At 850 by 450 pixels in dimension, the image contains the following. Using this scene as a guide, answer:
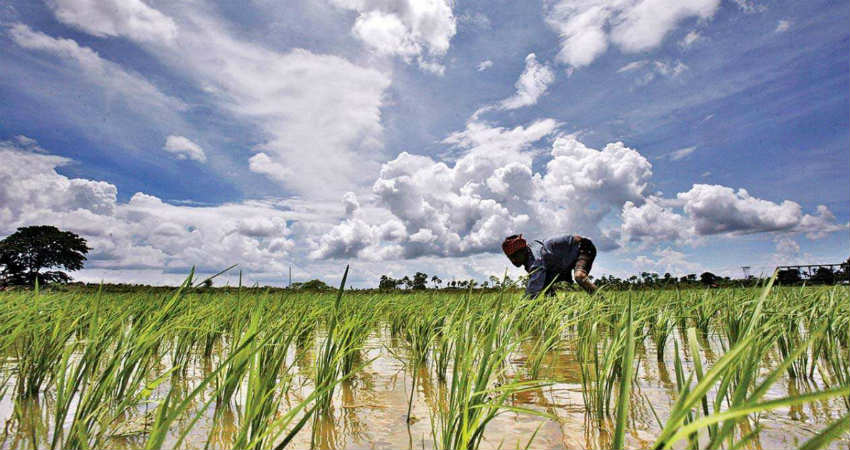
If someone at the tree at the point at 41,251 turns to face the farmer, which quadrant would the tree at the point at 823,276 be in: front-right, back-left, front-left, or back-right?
front-left

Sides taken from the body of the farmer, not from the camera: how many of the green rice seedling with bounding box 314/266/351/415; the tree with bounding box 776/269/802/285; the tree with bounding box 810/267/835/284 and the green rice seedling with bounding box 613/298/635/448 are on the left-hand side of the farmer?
2

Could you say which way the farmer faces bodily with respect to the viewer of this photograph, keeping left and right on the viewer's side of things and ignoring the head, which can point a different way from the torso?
facing to the left of the viewer

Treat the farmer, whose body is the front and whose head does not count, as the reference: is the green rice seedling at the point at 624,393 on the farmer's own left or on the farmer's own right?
on the farmer's own left

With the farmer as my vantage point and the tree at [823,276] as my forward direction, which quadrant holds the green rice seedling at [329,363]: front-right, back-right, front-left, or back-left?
back-right

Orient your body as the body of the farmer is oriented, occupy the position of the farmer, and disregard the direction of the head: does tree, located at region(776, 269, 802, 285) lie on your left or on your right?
on your right

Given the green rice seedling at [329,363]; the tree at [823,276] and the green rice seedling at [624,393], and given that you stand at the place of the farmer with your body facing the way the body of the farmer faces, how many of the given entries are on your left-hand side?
2

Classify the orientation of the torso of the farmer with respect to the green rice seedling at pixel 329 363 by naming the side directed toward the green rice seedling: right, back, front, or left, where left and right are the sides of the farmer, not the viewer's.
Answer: left

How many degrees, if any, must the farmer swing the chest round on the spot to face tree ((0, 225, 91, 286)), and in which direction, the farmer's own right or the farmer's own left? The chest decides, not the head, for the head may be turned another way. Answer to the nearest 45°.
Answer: approximately 45° to the farmer's own right

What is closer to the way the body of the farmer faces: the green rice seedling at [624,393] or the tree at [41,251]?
the tree

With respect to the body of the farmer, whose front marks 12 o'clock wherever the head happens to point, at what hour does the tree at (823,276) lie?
The tree is roughly at 4 o'clock from the farmer.

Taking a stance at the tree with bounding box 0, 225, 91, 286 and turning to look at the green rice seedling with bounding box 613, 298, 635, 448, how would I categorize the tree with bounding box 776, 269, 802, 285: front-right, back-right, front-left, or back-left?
front-left

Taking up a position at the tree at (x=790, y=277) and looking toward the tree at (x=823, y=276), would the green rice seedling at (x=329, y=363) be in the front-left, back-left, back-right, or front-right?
back-right
